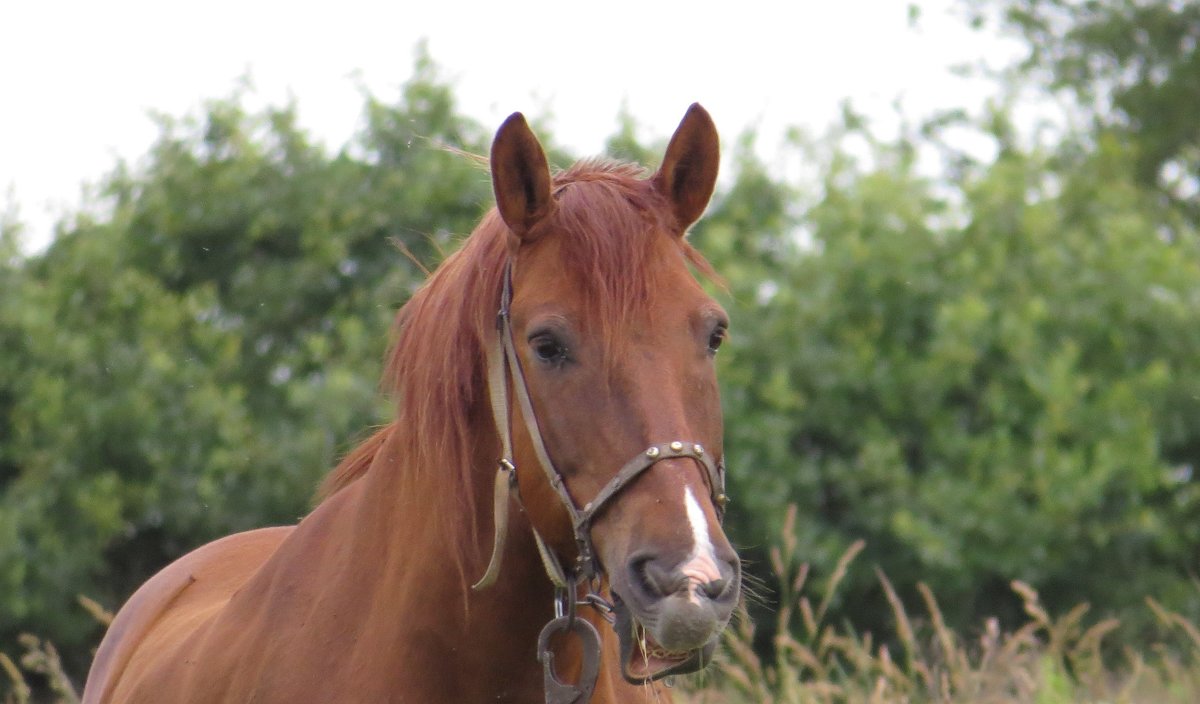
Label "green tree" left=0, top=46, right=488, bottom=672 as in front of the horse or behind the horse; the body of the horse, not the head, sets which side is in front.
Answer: behind

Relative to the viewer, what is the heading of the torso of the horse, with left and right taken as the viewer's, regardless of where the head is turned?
facing the viewer and to the right of the viewer
